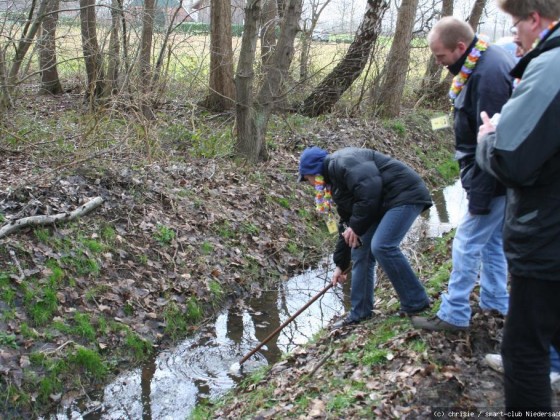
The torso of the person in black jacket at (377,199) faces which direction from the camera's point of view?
to the viewer's left

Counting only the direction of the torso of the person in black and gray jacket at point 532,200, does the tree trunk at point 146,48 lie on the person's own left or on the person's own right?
on the person's own right

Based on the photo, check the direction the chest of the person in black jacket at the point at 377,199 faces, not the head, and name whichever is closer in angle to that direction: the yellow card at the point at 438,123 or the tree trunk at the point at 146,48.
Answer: the tree trunk

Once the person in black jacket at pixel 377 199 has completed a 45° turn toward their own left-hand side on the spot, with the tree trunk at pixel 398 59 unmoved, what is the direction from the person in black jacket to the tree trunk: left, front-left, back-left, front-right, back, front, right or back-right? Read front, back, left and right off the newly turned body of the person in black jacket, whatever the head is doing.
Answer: back-right

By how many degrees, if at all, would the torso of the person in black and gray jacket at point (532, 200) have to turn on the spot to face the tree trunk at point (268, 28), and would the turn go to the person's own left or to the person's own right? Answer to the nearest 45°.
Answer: approximately 45° to the person's own right

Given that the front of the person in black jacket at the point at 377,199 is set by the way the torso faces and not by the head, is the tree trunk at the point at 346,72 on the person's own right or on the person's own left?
on the person's own right

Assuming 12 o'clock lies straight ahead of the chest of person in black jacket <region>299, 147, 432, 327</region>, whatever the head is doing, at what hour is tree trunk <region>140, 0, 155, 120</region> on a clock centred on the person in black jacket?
The tree trunk is roughly at 2 o'clock from the person in black jacket.

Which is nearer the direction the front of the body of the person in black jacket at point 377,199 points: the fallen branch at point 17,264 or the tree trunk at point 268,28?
the fallen branch

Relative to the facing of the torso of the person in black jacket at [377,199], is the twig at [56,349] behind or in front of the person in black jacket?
in front

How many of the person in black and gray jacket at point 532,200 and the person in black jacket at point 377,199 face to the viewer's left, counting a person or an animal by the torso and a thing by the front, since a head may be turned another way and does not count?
2

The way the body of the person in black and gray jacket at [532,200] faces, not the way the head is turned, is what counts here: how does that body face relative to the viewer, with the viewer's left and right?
facing to the left of the viewer

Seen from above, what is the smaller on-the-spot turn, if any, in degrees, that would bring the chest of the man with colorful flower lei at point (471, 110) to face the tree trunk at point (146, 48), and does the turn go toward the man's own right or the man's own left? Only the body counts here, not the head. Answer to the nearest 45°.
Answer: approximately 45° to the man's own right

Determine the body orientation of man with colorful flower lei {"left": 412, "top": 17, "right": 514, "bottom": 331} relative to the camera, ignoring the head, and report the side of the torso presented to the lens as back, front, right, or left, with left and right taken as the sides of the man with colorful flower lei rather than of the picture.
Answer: left

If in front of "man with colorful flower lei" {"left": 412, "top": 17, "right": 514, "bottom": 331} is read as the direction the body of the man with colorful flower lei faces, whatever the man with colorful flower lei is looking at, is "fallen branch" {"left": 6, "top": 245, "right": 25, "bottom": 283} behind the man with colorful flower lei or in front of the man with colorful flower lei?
in front
